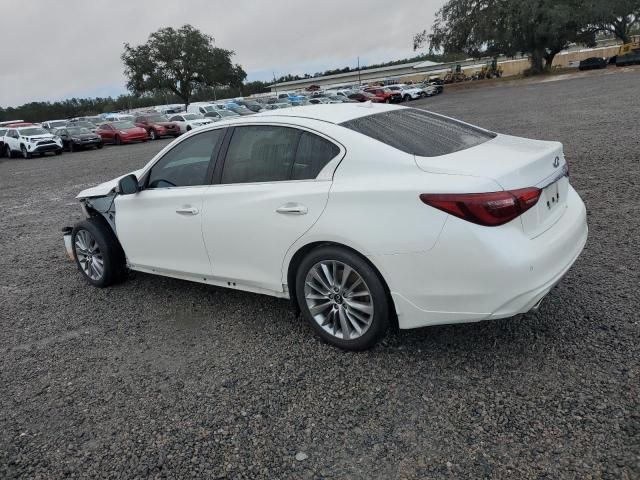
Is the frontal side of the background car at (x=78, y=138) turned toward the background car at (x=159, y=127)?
no

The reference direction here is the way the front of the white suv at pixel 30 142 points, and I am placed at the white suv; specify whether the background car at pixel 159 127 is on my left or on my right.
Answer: on my left

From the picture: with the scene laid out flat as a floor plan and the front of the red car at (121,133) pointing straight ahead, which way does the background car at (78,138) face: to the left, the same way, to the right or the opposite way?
the same way

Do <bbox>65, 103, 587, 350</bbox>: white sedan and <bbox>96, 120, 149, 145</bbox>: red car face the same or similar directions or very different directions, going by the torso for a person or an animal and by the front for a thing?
very different directions

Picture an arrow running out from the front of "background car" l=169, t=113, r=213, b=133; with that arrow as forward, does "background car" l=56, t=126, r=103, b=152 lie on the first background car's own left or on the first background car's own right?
on the first background car's own right

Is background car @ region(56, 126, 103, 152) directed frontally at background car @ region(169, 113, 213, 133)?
no

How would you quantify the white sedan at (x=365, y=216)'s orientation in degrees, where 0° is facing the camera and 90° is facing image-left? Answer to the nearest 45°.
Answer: approximately 135°

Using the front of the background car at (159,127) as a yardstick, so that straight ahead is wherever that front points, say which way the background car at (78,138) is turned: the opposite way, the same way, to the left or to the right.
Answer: the same way

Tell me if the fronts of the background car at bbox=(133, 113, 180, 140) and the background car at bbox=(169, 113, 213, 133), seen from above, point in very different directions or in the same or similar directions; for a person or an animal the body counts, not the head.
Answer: same or similar directions

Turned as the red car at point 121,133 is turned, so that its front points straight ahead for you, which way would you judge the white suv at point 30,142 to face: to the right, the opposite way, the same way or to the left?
the same way

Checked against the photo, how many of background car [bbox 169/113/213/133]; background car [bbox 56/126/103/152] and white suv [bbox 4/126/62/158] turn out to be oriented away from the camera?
0

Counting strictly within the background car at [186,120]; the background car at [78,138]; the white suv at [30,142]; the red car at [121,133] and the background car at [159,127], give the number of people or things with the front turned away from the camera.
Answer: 0

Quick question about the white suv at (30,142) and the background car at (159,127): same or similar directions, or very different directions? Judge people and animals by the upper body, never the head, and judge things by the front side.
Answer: same or similar directions
